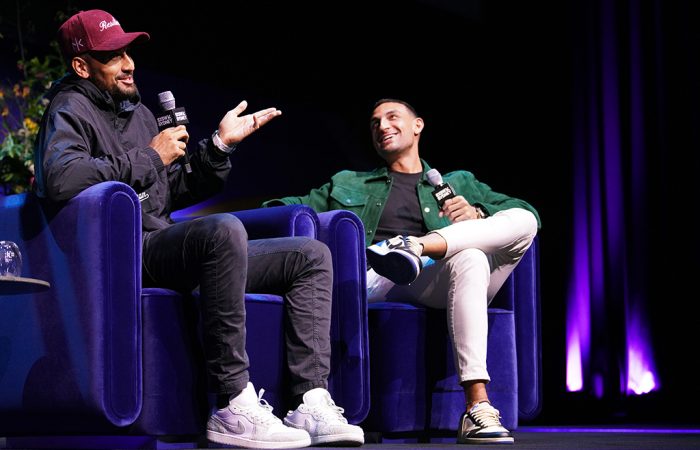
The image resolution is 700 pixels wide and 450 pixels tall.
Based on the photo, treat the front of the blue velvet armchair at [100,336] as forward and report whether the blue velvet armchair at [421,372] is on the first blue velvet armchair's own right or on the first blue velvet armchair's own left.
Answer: on the first blue velvet armchair's own left

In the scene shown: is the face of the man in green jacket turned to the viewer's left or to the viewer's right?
to the viewer's left

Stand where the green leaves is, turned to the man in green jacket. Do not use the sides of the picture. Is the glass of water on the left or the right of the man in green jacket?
right

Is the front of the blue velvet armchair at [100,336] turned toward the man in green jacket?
no

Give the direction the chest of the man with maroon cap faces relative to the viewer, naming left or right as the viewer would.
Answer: facing the viewer and to the right of the viewer

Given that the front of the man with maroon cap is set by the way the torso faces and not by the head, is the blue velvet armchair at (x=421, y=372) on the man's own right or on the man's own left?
on the man's own left

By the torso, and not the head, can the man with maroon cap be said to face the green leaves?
no

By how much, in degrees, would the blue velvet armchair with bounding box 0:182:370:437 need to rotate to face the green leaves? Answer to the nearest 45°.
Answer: approximately 135° to its left

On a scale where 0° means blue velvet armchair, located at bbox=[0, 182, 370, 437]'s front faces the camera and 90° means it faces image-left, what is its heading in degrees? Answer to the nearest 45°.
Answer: approximately 315°

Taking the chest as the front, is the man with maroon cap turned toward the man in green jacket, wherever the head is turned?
no
